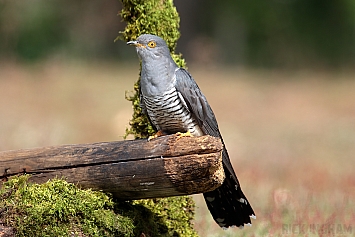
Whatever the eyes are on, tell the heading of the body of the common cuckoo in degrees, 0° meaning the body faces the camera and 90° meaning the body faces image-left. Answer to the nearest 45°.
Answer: approximately 45°
